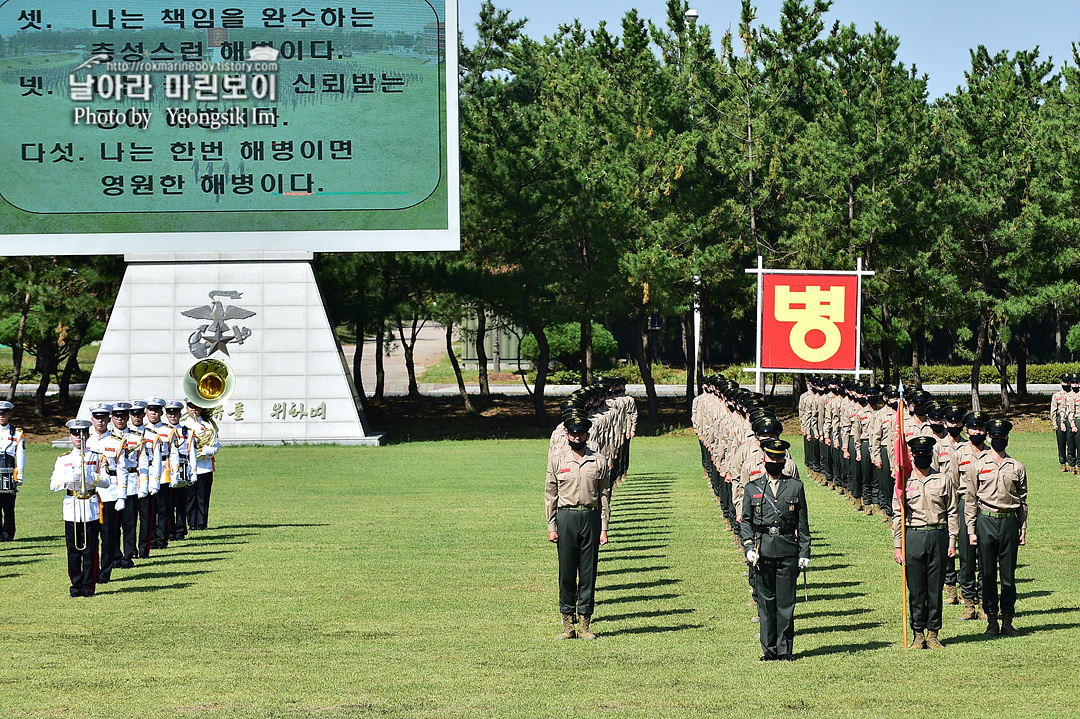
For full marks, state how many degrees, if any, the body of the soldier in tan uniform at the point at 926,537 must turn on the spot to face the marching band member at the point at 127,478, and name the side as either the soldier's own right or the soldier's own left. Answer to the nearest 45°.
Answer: approximately 90° to the soldier's own right

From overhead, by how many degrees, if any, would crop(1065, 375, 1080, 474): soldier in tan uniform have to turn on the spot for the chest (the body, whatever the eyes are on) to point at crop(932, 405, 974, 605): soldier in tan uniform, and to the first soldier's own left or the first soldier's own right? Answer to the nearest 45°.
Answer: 0° — they already face them

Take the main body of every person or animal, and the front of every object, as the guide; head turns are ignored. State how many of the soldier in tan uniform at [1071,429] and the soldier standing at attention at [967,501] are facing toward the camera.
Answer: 2

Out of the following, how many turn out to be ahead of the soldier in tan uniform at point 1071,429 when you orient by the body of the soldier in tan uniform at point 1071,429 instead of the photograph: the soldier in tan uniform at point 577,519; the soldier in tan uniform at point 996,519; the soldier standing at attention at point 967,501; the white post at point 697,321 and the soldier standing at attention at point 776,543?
4

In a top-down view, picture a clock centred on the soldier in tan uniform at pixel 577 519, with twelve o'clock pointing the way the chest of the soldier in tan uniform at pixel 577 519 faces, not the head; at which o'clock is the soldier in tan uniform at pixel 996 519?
the soldier in tan uniform at pixel 996 519 is roughly at 9 o'clock from the soldier in tan uniform at pixel 577 519.

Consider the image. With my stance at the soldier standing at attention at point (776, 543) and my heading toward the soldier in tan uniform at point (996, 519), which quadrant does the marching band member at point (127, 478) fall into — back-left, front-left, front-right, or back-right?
back-left

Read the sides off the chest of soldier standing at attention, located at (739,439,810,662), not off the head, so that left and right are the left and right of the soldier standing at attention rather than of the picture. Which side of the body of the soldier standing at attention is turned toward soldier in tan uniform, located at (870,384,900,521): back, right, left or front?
back

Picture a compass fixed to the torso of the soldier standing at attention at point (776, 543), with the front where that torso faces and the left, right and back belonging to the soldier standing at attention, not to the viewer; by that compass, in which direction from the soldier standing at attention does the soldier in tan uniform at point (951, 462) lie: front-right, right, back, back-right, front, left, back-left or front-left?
back-left

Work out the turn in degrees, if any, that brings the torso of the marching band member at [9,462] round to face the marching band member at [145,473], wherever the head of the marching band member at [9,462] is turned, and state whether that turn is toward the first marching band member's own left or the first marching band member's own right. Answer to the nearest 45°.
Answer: approximately 45° to the first marching band member's own left

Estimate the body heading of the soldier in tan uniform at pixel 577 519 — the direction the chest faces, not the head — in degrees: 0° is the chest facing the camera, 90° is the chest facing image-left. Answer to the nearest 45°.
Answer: approximately 0°
